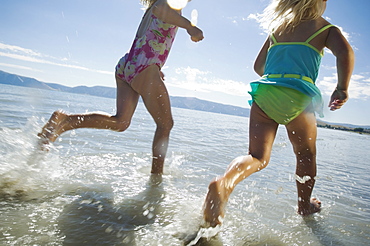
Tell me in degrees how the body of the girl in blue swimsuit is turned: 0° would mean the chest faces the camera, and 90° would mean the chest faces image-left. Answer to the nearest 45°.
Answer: approximately 225°

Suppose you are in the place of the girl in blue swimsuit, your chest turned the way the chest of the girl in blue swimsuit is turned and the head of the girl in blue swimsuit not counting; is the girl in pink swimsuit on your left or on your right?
on your left
